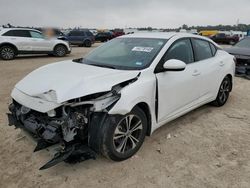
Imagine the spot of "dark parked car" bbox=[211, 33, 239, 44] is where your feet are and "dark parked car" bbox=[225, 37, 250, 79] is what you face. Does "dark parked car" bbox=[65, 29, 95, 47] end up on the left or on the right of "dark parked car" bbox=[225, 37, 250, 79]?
right

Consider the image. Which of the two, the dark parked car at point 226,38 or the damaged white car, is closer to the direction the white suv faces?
the dark parked car

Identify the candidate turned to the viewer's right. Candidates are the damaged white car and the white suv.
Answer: the white suv

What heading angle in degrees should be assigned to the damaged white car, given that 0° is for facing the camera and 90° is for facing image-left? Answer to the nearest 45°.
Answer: approximately 45°

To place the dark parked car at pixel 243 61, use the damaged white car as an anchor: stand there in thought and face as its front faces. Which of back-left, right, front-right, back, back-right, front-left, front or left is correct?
back

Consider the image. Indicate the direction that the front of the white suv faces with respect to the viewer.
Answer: facing to the right of the viewer

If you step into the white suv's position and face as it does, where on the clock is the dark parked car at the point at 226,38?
The dark parked car is roughly at 11 o'clock from the white suv.
